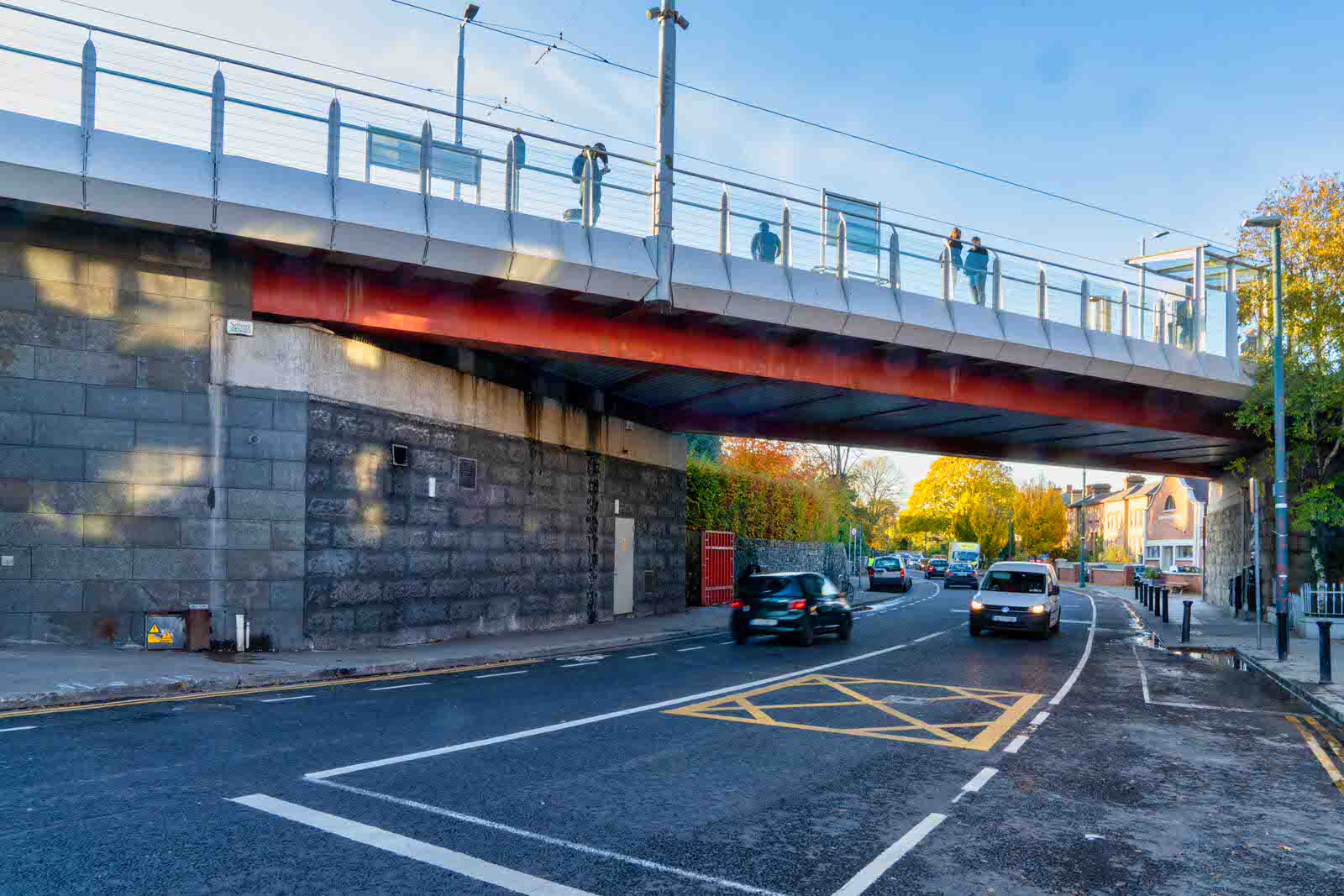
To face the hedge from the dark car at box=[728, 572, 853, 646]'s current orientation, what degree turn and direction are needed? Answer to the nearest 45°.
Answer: approximately 45° to its left

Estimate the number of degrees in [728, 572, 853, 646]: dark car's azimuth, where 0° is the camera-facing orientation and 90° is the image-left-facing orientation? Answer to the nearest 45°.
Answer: approximately 225°

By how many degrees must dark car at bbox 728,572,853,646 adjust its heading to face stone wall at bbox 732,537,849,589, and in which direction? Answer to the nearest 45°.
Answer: approximately 45° to its left

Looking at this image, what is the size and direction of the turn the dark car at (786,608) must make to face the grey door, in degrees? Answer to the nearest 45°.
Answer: approximately 90° to its left
